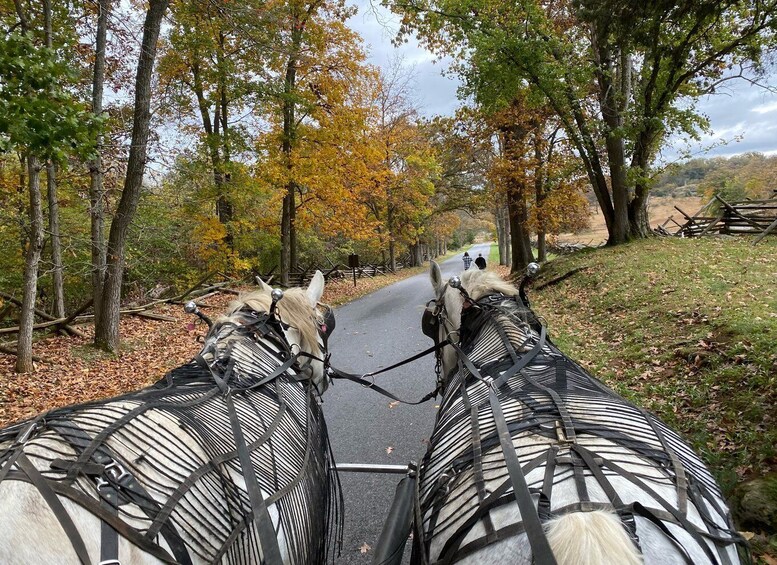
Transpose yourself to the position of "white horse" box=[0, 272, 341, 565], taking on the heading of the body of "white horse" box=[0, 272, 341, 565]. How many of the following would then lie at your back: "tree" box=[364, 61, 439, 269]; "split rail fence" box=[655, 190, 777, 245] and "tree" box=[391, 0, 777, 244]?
0

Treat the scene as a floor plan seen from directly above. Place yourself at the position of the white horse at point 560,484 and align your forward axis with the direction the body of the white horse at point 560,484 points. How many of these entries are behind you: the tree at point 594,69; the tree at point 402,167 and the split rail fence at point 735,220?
0

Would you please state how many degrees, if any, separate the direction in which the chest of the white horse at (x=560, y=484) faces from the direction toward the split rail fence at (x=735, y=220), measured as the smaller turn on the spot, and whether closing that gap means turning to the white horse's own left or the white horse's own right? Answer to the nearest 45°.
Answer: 0° — it already faces it

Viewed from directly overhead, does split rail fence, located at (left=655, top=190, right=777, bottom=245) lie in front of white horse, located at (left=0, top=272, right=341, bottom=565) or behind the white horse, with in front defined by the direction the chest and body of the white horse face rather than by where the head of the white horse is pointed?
in front

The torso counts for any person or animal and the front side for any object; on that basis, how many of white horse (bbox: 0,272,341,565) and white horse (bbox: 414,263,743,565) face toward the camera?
0

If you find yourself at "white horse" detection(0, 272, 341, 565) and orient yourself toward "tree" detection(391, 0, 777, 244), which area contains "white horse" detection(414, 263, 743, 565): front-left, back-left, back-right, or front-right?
front-right

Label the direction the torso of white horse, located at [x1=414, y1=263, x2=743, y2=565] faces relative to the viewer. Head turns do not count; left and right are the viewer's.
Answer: facing away from the viewer

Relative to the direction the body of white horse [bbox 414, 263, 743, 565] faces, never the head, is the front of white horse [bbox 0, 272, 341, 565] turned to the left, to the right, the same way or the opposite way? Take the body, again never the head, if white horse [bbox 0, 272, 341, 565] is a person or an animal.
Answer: the same way

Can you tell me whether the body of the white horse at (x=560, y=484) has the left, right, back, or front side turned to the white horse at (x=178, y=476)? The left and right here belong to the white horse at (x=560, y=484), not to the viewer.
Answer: left

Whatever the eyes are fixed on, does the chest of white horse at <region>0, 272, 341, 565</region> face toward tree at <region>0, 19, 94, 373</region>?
no

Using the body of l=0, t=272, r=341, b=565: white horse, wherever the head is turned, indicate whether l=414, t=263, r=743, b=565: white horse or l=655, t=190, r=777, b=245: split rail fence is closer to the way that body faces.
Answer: the split rail fence

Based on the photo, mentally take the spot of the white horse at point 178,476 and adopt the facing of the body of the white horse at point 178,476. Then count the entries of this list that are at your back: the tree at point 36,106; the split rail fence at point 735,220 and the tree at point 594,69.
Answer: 0

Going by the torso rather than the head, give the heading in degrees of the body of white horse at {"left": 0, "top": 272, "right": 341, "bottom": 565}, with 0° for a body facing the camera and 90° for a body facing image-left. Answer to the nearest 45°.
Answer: approximately 225°

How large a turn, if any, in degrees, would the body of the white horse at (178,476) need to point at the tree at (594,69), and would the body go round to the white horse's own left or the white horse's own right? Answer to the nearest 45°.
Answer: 0° — it already faces it

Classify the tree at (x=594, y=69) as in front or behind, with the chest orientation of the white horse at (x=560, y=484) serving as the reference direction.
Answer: in front
